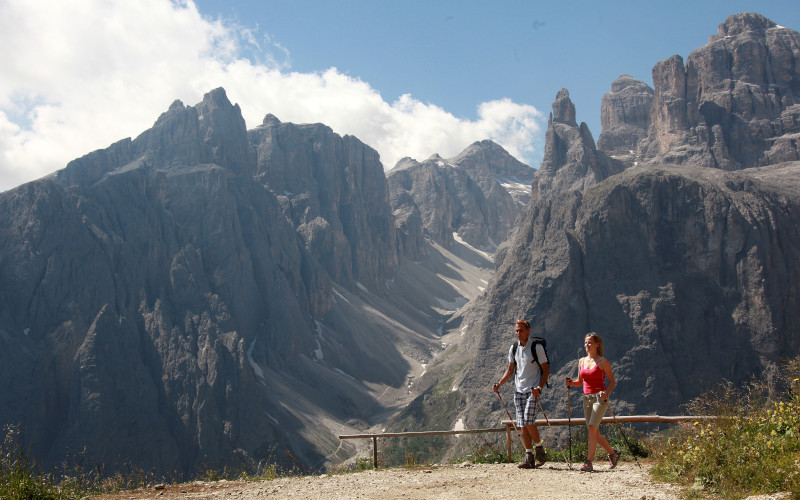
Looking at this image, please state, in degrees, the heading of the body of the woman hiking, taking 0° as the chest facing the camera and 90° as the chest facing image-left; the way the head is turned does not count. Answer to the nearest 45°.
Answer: approximately 45°

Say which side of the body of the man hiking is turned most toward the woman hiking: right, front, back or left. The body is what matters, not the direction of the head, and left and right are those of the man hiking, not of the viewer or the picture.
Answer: left

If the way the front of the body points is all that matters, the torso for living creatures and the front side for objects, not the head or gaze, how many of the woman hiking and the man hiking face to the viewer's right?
0

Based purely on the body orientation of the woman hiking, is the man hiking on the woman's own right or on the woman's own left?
on the woman's own right

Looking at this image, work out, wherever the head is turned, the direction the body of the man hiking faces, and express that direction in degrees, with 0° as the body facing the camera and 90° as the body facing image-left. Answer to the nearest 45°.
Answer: approximately 45°
